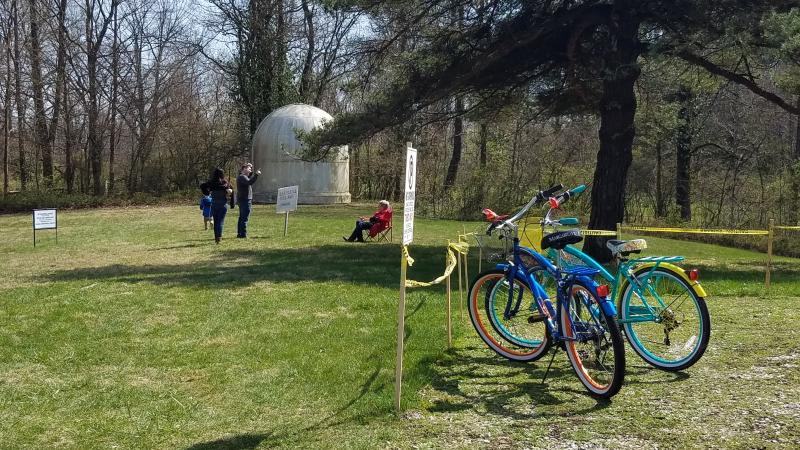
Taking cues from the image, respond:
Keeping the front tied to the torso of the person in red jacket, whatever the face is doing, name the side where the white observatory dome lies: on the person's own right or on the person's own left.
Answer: on the person's own right

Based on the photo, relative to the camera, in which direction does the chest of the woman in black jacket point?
away from the camera

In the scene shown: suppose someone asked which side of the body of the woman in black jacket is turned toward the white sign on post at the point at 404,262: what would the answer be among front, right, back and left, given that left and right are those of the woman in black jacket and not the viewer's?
back

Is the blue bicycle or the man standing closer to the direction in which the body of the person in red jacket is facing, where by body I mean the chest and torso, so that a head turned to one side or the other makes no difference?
the man standing

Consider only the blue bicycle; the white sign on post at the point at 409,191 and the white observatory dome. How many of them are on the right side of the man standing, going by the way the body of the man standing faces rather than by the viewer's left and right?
2

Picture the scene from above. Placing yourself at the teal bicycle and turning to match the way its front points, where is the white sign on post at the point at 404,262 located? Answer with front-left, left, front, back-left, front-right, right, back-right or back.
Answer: left

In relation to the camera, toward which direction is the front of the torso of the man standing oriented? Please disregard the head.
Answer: to the viewer's right

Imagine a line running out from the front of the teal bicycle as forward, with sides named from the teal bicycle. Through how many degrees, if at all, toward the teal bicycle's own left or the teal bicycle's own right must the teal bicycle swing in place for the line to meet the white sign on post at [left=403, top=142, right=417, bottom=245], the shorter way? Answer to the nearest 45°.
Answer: approximately 90° to the teal bicycle's own left

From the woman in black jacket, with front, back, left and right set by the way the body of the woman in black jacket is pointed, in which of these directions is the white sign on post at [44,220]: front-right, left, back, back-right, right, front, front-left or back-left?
left

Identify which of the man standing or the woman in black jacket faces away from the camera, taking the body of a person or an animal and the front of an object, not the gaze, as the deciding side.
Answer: the woman in black jacket

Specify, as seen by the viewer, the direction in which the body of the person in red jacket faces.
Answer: to the viewer's left

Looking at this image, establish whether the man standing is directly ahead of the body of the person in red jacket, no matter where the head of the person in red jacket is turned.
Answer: yes

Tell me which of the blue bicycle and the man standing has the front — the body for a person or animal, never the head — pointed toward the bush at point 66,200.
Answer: the blue bicycle

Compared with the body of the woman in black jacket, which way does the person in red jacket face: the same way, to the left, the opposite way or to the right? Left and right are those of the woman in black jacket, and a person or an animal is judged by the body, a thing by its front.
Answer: to the left
